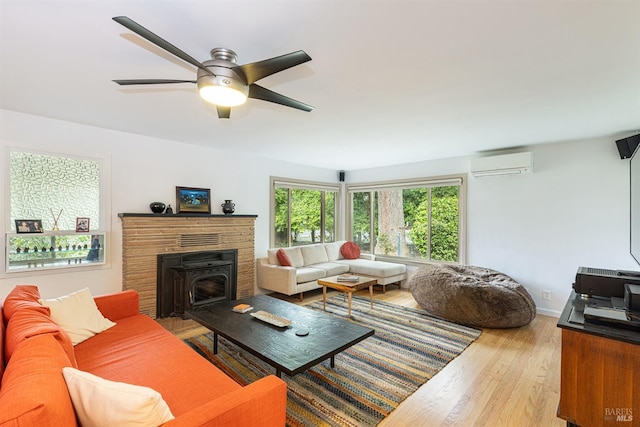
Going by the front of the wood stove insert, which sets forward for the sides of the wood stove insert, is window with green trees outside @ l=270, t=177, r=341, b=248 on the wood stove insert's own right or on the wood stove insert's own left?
on the wood stove insert's own left

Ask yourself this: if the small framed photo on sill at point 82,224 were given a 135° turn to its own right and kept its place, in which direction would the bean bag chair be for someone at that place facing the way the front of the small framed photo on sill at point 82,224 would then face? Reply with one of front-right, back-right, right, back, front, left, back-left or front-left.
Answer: back

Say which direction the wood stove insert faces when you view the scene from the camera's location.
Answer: facing the viewer and to the right of the viewer

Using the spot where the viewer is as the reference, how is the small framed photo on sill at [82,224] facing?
facing the viewer

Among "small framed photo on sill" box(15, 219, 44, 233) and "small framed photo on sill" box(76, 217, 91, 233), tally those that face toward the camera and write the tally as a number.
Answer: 2

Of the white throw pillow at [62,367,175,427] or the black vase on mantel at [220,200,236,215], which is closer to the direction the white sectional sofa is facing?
the white throw pillow

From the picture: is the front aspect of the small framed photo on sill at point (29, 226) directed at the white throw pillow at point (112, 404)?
yes

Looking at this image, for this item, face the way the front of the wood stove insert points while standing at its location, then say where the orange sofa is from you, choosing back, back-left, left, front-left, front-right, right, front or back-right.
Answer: front-right

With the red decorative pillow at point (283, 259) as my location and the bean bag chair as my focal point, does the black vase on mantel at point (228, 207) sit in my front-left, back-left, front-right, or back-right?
back-right

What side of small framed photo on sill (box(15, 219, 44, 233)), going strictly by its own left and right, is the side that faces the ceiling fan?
front

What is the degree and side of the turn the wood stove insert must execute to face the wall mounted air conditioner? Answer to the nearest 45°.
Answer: approximately 45° to its left

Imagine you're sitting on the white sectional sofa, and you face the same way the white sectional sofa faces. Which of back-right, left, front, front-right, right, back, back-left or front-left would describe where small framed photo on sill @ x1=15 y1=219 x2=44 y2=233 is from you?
right

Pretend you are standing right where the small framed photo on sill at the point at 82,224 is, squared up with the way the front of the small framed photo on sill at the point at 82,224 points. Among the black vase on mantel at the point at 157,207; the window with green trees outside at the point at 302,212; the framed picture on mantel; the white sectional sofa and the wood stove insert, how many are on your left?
5
